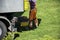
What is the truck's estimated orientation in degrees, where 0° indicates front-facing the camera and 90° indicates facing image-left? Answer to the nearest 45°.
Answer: approximately 90°
